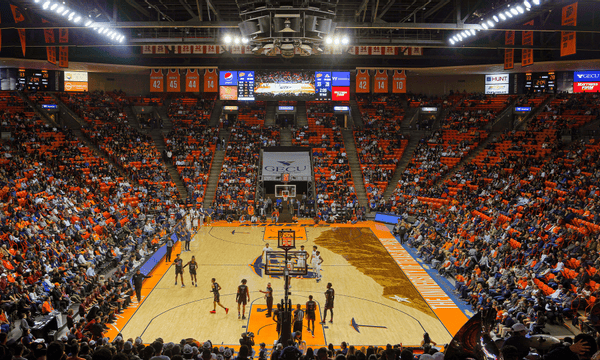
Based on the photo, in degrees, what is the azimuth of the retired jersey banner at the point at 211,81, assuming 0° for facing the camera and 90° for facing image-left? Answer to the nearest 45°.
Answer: approximately 0°

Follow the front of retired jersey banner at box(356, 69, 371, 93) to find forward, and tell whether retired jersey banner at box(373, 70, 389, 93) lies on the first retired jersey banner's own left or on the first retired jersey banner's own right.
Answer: on the first retired jersey banner's own left

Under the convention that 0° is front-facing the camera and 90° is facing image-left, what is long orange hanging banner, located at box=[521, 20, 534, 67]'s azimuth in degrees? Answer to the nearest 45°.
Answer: approximately 45°

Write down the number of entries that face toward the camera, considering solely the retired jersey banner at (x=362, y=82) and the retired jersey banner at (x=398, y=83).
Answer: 2

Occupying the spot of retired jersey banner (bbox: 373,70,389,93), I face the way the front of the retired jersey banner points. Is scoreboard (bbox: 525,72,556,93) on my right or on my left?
on my left

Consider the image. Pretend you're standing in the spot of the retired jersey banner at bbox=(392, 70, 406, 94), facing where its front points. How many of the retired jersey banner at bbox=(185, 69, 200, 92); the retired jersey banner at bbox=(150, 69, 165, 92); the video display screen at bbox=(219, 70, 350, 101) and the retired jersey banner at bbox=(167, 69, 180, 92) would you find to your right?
4

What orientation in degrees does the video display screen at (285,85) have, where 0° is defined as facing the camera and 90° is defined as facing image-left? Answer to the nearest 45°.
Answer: approximately 0°

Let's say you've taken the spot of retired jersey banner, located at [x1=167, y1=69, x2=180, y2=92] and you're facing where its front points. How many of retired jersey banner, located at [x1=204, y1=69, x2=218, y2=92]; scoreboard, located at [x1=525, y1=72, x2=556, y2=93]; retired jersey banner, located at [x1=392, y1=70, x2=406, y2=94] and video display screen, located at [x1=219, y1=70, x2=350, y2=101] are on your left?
4

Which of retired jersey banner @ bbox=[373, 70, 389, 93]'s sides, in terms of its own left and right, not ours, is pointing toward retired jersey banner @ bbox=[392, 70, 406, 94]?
left

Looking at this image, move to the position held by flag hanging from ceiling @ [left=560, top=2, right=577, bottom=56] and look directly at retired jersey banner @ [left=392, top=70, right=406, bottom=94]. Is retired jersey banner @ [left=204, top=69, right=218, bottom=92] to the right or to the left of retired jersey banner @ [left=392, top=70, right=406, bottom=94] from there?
left
